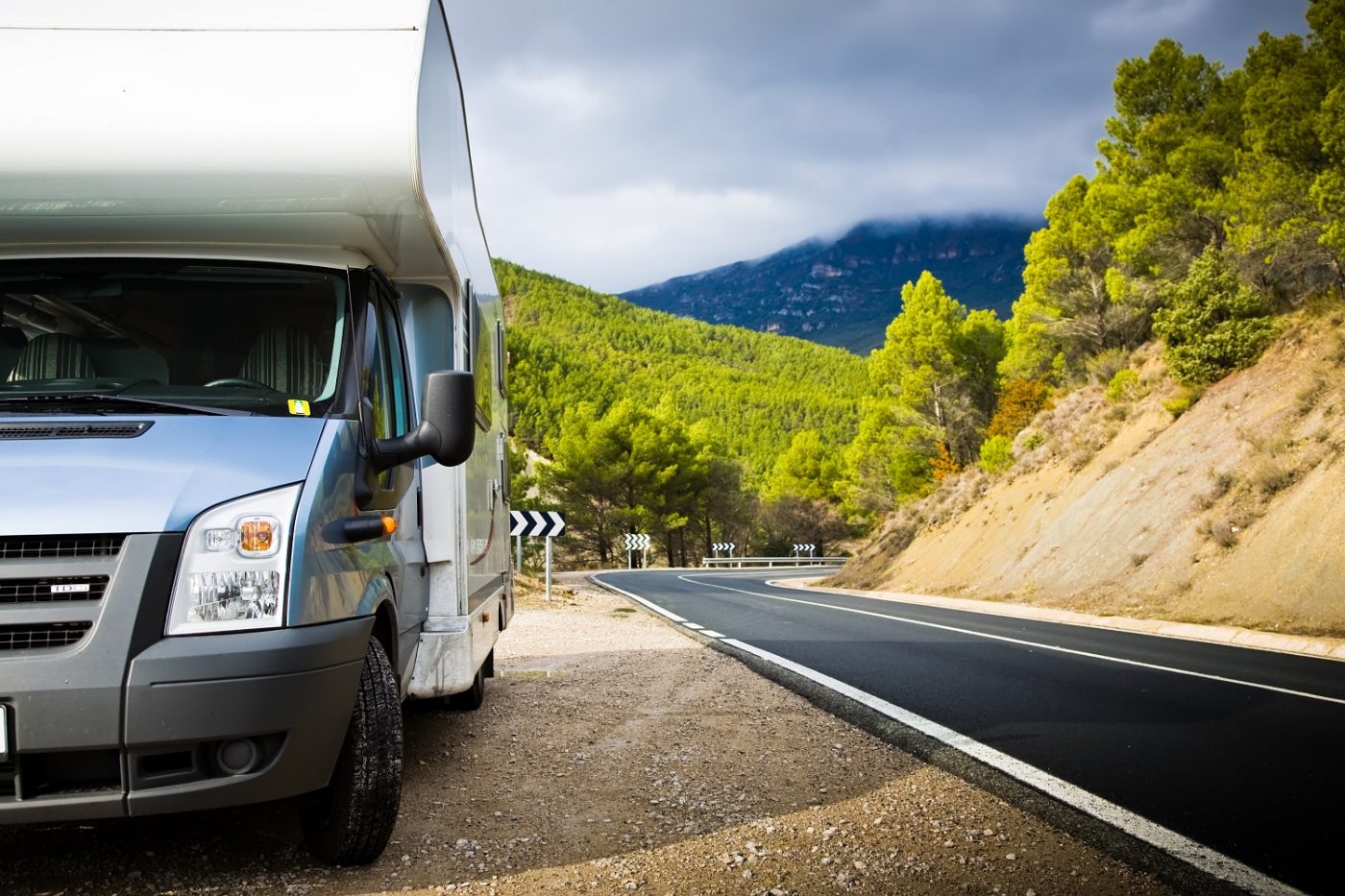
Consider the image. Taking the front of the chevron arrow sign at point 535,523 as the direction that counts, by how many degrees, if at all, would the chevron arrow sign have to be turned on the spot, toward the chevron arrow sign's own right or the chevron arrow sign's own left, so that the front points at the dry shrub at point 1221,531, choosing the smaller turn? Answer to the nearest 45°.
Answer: approximately 90° to the chevron arrow sign's own left

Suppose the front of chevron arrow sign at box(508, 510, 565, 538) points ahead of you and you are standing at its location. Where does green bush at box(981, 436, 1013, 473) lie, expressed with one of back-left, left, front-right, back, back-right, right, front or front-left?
back-left

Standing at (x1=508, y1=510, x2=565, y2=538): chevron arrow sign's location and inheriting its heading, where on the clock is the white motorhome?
The white motorhome is roughly at 12 o'clock from the chevron arrow sign.

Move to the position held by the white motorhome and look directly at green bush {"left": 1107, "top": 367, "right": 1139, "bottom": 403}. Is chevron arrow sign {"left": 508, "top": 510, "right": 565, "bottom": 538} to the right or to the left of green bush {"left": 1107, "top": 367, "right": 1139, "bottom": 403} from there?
left

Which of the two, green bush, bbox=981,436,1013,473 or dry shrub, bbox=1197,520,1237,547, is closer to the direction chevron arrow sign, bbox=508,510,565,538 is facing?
the dry shrub

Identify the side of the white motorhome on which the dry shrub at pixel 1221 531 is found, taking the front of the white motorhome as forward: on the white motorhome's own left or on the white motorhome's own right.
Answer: on the white motorhome's own left

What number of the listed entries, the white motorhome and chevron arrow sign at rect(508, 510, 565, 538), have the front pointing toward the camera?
2

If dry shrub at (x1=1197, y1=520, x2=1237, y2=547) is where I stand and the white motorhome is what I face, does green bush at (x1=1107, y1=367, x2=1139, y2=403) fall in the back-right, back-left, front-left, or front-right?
back-right

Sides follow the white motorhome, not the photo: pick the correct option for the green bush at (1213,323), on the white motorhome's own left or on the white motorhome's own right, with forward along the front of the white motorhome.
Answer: on the white motorhome's own left

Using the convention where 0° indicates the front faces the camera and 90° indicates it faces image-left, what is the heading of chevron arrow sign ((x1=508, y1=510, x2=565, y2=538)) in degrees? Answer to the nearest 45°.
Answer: approximately 0°

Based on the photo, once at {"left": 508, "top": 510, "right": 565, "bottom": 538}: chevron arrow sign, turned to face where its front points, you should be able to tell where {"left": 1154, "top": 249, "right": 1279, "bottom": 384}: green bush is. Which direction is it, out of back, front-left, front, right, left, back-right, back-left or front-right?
left

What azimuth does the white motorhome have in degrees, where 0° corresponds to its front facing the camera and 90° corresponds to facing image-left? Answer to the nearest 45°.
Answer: approximately 0°

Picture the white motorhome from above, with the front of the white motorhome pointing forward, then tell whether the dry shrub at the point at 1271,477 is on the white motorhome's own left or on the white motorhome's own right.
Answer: on the white motorhome's own left
